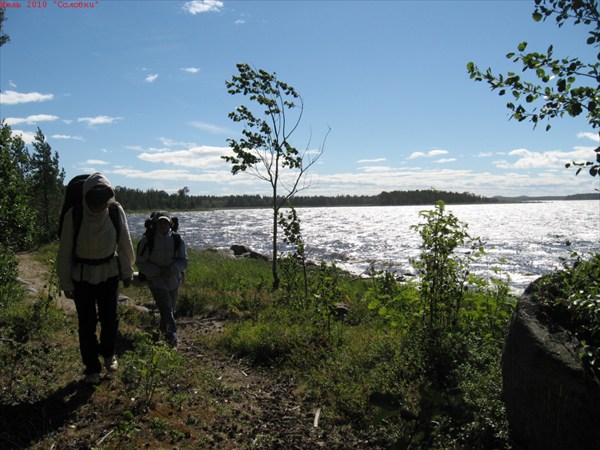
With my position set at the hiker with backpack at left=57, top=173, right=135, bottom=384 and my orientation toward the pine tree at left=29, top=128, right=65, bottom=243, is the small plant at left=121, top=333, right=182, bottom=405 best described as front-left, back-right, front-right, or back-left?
back-right

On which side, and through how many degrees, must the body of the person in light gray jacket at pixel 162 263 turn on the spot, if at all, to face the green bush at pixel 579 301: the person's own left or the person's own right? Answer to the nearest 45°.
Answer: approximately 45° to the person's own left

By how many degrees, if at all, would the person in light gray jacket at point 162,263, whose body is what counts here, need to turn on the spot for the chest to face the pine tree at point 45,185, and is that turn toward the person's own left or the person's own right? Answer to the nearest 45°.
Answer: approximately 180°

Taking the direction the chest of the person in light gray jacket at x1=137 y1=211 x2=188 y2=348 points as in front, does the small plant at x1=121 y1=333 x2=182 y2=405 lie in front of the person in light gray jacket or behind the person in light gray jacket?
in front

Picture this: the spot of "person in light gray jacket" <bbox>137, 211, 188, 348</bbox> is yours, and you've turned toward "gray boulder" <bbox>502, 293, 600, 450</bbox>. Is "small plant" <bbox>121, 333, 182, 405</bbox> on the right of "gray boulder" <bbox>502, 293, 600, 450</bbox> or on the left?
right

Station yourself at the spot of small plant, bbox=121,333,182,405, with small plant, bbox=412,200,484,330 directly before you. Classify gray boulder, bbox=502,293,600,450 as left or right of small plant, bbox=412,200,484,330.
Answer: right

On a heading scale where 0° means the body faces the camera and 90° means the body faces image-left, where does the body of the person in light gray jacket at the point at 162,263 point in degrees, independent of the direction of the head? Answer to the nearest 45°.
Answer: approximately 0°

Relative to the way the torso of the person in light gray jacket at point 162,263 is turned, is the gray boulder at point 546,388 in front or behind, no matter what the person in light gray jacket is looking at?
in front

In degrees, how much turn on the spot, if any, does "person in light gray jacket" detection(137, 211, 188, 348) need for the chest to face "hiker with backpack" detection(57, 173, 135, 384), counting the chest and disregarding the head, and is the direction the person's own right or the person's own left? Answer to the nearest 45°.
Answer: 0° — they already face them

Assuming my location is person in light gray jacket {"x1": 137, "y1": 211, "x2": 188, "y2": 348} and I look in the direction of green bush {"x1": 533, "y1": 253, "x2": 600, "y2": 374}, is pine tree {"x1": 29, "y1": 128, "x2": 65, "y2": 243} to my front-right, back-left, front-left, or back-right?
back-left

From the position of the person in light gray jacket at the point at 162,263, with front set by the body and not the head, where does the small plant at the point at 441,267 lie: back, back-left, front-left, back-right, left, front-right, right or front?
front-left

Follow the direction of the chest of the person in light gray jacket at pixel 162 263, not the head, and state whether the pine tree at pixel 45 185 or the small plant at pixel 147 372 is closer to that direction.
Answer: the small plant
